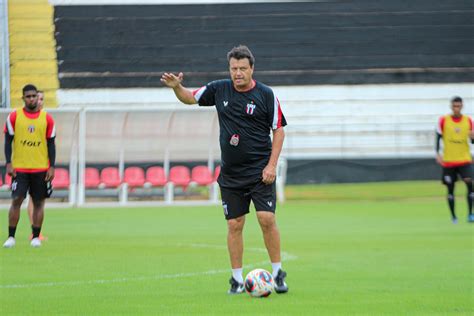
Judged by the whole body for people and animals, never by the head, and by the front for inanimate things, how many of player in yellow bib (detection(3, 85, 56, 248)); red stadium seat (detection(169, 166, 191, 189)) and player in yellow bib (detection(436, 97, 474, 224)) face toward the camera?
3

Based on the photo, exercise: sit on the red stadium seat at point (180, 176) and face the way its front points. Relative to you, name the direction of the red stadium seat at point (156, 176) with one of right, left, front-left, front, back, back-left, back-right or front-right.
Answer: right

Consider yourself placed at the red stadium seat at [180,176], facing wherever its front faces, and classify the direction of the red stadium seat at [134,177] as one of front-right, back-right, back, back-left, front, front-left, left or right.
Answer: right

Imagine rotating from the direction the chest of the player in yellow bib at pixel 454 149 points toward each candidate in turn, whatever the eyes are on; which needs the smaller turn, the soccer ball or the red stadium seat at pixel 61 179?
the soccer ball

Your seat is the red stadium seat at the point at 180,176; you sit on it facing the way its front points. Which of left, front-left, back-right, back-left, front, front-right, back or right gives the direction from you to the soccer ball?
front

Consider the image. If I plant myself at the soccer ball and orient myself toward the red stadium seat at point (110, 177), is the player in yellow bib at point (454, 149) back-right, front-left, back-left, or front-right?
front-right

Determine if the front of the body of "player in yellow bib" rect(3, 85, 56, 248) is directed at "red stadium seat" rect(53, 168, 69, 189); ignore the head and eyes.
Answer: no

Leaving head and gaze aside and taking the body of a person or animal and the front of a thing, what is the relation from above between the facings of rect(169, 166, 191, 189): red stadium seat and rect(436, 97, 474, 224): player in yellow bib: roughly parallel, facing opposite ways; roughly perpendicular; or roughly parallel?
roughly parallel

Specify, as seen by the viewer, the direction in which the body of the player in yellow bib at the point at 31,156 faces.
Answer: toward the camera

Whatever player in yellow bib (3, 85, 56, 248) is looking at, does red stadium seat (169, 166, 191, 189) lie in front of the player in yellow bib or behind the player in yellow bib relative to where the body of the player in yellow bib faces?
behind

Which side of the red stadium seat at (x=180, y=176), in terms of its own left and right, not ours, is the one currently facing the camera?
front

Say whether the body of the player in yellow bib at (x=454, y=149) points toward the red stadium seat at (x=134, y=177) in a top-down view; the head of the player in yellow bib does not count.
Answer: no

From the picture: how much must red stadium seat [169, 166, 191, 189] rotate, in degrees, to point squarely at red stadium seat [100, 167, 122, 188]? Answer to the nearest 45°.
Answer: approximately 90° to its right

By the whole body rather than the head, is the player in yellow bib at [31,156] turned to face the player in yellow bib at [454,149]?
no

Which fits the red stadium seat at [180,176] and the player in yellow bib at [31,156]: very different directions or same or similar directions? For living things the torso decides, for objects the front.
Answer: same or similar directions

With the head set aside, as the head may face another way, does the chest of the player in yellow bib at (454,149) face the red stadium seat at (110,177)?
no

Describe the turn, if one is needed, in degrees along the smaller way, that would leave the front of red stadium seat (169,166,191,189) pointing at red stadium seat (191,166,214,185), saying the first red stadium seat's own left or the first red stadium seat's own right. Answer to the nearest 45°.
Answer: approximately 45° to the first red stadium seat's own left

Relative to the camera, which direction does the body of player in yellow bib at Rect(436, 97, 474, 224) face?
toward the camera
